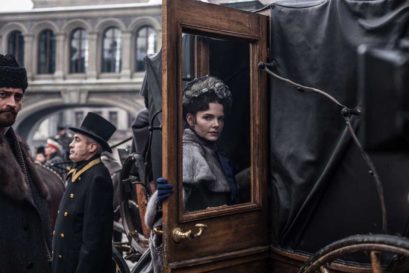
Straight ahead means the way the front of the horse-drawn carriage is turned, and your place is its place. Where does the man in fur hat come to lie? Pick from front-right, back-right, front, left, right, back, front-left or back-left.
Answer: front-left

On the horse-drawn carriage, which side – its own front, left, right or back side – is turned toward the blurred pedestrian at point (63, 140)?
front

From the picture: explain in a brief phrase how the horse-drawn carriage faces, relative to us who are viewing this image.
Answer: facing away from the viewer and to the left of the viewer

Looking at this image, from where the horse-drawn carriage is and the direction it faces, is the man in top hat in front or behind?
in front
